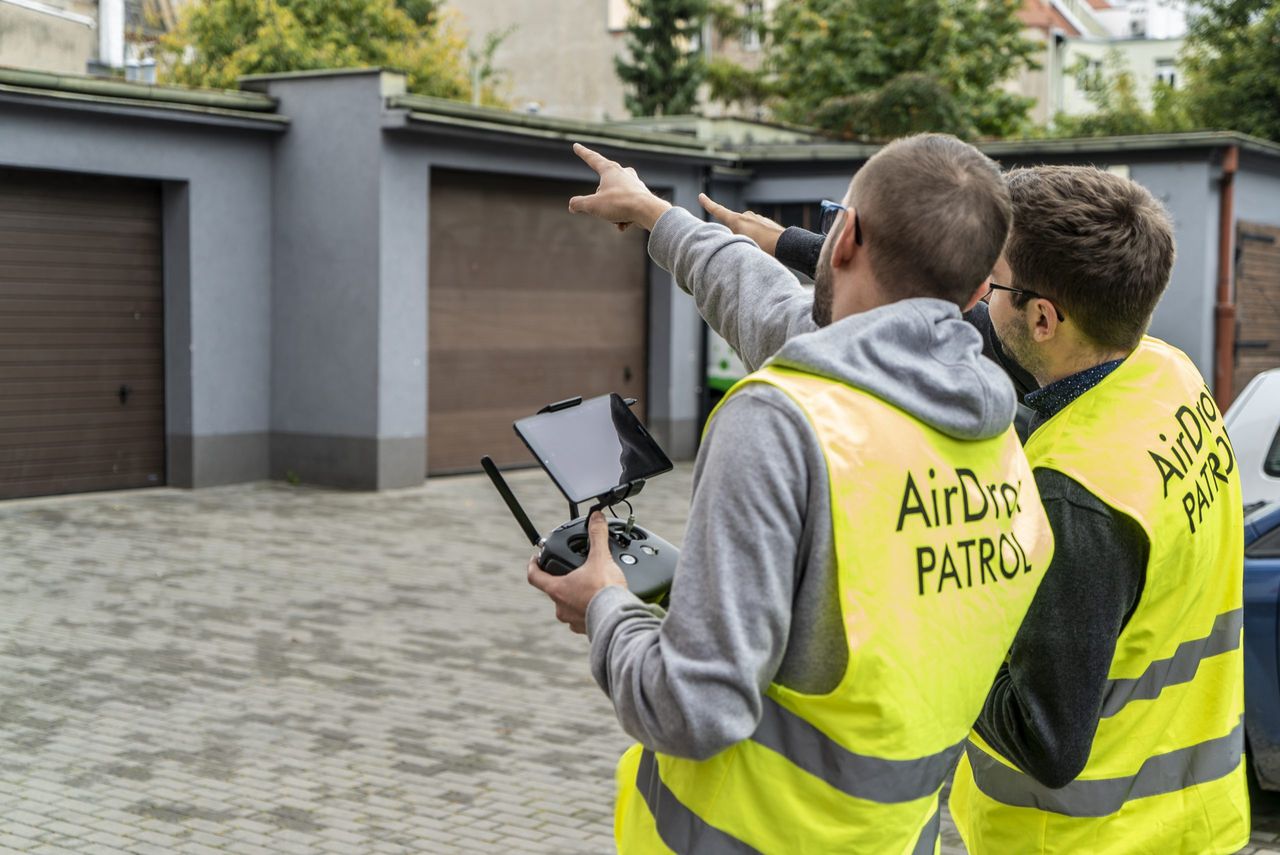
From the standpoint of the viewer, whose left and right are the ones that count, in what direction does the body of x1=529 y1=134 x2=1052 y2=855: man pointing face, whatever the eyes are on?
facing away from the viewer and to the left of the viewer

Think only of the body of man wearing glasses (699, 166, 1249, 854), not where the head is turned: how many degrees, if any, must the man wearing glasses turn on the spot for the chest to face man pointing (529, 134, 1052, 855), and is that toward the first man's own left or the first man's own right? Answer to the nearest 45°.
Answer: approximately 90° to the first man's own left

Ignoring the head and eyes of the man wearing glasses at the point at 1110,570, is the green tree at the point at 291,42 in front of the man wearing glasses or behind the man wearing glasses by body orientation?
in front

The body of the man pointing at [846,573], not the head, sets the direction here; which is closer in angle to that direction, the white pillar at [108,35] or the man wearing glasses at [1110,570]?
the white pillar

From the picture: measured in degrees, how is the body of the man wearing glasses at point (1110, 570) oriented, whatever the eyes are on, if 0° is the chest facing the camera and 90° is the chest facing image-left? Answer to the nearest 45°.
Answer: approximately 135°

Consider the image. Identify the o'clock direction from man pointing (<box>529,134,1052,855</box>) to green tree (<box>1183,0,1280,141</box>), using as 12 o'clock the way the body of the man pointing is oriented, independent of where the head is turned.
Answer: The green tree is roughly at 2 o'clock from the man pointing.

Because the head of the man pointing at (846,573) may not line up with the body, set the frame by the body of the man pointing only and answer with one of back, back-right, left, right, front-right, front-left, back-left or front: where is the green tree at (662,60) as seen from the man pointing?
front-right

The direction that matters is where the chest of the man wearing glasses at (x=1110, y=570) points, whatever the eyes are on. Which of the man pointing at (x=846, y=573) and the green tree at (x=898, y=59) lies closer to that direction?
the green tree

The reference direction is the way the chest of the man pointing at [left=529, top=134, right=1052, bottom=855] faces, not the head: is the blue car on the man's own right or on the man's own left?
on the man's own right

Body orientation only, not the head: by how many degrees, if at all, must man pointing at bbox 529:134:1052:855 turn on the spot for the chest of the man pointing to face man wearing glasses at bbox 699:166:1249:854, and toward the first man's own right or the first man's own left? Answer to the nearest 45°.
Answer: approximately 90° to the first man's own right

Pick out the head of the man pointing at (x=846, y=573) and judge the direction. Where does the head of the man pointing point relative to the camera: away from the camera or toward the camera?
away from the camera

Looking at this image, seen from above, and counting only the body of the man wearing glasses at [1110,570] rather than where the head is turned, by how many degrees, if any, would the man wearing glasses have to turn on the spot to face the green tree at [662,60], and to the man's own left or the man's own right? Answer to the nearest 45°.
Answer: approximately 45° to the man's own right

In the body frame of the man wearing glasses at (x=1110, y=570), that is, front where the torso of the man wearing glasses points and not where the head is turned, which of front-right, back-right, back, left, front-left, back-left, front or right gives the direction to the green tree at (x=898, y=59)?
front-right

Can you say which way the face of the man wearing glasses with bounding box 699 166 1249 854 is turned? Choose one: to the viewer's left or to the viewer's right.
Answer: to the viewer's left
